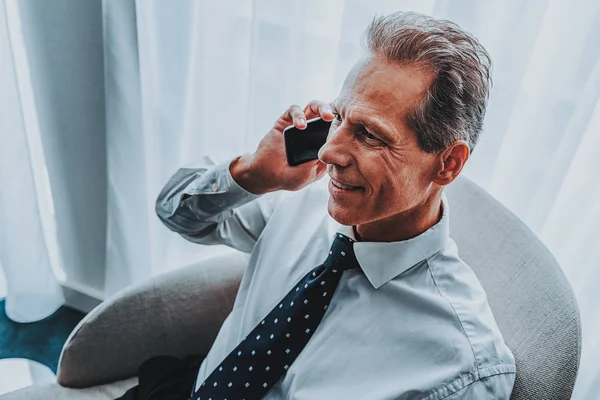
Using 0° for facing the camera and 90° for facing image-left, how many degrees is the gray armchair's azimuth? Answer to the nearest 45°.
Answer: approximately 45°

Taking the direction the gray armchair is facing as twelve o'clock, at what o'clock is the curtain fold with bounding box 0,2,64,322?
The curtain fold is roughly at 2 o'clock from the gray armchair.

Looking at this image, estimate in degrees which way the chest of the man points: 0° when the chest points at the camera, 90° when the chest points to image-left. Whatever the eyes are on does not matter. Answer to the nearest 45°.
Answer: approximately 45°

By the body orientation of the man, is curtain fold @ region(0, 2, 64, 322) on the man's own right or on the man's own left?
on the man's own right
